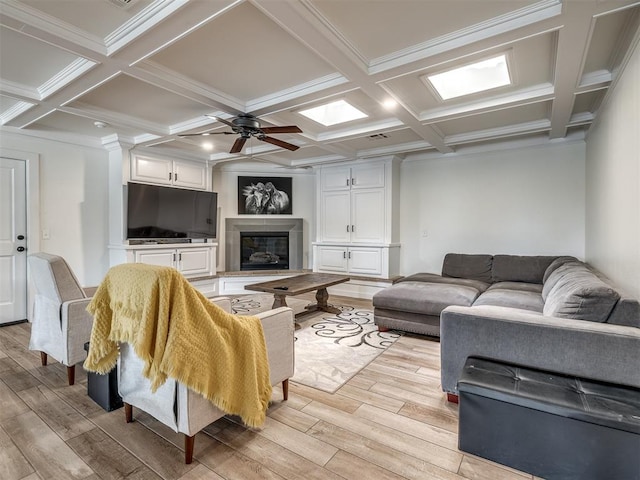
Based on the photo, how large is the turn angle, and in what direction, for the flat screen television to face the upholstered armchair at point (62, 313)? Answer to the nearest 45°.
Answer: approximately 45° to its right

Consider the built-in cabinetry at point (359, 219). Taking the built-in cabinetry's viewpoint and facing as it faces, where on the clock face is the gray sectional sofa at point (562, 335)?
The gray sectional sofa is roughly at 10 o'clock from the built-in cabinetry.

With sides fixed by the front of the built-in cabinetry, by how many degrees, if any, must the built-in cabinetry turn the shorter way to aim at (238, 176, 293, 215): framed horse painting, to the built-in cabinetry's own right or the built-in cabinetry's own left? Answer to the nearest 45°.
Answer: approximately 45° to the built-in cabinetry's own right

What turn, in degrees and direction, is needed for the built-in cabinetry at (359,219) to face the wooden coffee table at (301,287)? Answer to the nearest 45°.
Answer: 0° — it already faces it

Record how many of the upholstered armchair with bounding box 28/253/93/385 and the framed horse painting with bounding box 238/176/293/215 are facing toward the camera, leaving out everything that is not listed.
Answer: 1

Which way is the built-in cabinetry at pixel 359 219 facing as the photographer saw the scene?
facing the viewer and to the left of the viewer

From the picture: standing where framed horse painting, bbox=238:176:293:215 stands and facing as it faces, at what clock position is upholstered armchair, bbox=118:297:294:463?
The upholstered armchair is roughly at 12 o'clock from the framed horse painting.

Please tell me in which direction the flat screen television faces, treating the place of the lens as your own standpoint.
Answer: facing the viewer and to the right of the viewer

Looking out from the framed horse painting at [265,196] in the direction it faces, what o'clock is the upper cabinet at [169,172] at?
The upper cabinet is roughly at 2 o'clock from the framed horse painting.

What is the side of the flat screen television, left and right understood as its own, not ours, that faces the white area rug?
front

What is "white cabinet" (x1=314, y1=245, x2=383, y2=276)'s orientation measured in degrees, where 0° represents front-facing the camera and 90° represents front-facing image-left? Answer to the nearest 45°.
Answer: approximately 45°

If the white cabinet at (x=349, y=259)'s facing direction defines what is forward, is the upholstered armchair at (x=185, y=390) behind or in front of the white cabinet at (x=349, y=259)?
in front
